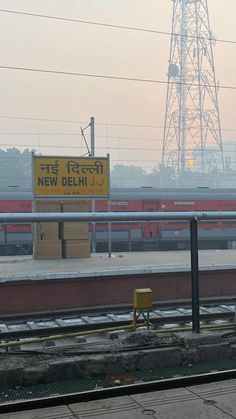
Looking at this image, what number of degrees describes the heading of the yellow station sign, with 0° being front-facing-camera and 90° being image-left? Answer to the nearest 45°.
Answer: approximately 0°

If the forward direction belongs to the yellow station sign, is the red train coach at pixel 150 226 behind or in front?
behind

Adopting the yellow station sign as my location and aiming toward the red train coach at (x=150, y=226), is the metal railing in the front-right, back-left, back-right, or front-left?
back-right

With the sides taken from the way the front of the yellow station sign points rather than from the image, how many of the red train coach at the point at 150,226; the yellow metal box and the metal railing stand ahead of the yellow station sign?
2

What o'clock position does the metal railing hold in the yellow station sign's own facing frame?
The metal railing is roughly at 12 o'clock from the yellow station sign.

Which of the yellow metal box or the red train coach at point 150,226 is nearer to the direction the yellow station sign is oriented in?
the yellow metal box

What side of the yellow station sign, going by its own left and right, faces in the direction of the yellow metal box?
front
